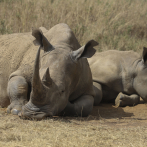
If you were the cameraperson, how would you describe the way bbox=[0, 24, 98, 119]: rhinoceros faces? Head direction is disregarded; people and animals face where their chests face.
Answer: facing the viewer and to the right of the viewer

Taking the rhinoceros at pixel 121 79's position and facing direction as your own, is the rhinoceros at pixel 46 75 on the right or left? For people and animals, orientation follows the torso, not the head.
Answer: on its right

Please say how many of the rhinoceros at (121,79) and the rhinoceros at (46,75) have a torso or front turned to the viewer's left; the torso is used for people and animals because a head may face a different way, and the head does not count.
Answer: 0

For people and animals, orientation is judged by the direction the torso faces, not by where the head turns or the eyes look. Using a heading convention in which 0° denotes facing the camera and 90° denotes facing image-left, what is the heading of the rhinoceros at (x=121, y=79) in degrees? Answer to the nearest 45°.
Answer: approximately 270°

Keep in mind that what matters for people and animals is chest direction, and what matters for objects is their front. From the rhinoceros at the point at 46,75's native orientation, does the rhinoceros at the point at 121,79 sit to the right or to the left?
on its left
